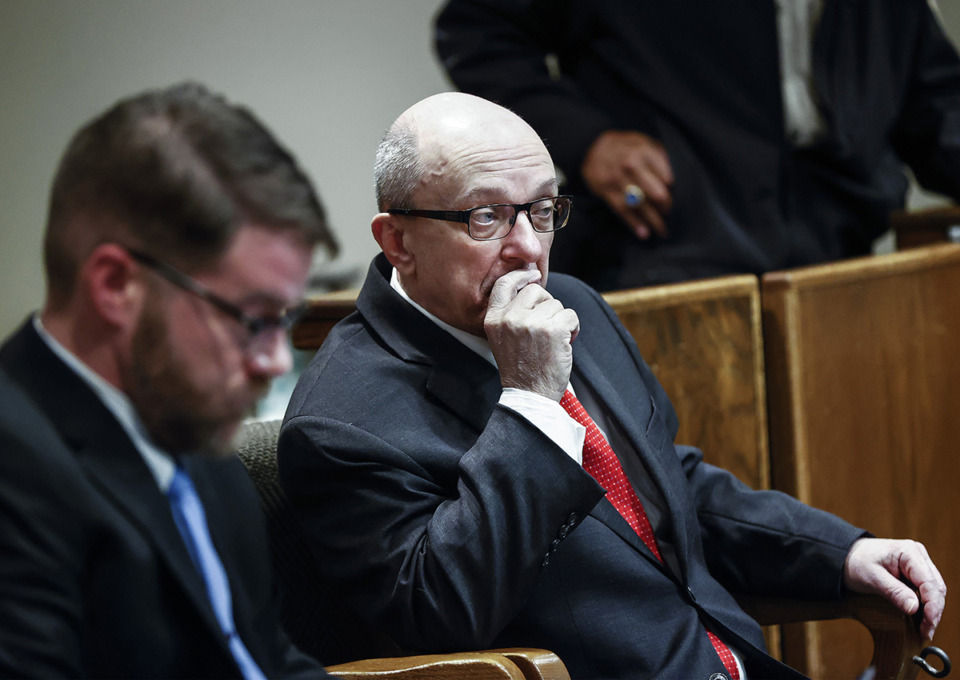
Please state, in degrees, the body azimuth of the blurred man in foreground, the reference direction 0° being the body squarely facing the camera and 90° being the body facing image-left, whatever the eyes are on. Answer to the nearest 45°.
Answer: approximately 315°

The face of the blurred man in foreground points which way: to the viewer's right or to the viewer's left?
to the viewer's right

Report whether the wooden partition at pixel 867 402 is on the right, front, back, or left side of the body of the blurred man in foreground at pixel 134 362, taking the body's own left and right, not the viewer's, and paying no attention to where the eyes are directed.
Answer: left

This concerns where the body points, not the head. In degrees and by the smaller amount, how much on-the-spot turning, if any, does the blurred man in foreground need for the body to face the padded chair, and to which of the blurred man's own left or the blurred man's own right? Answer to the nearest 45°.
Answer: approximately 135° to the blurred man's own left
